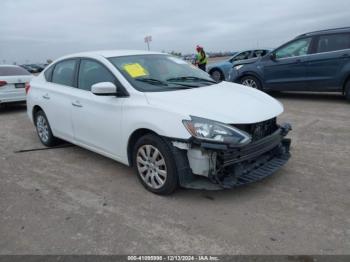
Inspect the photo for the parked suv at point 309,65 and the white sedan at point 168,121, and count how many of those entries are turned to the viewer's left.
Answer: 1

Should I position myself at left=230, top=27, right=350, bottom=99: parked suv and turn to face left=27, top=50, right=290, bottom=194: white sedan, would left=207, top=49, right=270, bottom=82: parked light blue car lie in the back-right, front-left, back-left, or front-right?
back-right

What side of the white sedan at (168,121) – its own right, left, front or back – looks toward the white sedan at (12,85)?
back

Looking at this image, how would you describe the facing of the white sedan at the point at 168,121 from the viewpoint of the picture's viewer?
facing the viewer and to the right of the viewer

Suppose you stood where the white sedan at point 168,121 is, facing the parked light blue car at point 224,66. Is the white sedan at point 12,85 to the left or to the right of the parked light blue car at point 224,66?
left

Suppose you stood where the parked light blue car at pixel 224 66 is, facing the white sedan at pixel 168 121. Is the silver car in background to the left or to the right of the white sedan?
right

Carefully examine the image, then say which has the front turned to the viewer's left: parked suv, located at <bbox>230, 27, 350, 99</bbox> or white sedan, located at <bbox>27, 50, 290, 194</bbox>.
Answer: the parked suv

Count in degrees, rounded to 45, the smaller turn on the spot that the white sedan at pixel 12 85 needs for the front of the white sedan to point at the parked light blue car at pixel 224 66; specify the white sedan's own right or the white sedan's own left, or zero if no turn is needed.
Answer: approximately 135° to the white sedan's own right

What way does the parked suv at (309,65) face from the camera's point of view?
to the viewer's left

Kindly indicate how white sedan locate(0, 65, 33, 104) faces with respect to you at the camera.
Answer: facing away from the viewer and to the left of the viewer

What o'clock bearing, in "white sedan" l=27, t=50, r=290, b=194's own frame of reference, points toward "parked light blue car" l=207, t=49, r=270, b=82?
The parked light blue car is roughly at 8 o'clock from the white sedan.

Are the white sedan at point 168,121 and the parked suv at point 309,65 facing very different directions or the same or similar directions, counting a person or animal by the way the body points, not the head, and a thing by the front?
very different directions
